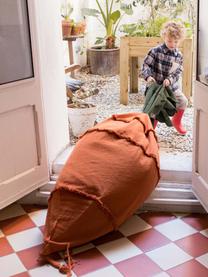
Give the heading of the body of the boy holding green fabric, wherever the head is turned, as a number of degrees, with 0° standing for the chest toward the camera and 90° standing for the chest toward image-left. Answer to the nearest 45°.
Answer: approximately 0°

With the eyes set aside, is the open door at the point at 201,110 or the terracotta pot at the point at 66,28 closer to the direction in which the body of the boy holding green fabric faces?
the open door

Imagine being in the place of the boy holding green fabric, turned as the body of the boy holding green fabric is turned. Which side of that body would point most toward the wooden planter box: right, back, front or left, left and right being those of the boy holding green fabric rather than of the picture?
back

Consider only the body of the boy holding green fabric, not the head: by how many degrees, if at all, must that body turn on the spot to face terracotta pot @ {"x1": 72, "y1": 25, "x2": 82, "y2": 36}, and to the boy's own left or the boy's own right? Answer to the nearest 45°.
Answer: approximately 135° to the boy's own right

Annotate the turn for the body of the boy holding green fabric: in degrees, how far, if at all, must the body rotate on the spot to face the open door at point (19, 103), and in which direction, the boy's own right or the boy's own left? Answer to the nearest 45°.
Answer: approximately 45° to the boy's own right

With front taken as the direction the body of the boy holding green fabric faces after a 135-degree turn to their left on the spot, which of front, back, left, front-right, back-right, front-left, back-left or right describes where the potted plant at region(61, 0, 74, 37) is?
left

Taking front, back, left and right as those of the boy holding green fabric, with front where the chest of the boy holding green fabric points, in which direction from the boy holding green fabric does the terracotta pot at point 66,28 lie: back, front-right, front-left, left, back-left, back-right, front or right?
back-right
